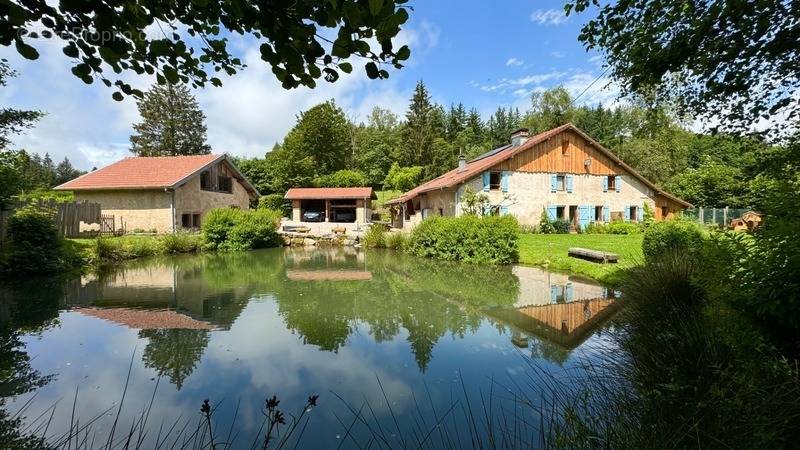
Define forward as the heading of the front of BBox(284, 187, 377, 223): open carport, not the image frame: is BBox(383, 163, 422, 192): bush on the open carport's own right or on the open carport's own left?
on the open carport's own left

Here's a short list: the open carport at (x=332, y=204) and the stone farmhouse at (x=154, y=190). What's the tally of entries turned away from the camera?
0

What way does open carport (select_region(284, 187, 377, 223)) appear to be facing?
toward the camera

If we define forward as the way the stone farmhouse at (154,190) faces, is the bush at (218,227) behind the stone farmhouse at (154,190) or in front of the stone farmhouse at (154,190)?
in front

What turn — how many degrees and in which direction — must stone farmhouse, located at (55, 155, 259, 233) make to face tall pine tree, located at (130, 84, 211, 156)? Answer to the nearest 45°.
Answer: approximately 135° to its left

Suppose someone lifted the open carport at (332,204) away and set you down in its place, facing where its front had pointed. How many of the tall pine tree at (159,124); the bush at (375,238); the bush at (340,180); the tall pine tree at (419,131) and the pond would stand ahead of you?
2

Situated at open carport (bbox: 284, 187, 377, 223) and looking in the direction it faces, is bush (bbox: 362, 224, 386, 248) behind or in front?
in front

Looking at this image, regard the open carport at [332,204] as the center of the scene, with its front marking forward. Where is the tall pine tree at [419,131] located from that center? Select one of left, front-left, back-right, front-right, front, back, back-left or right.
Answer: back-left
